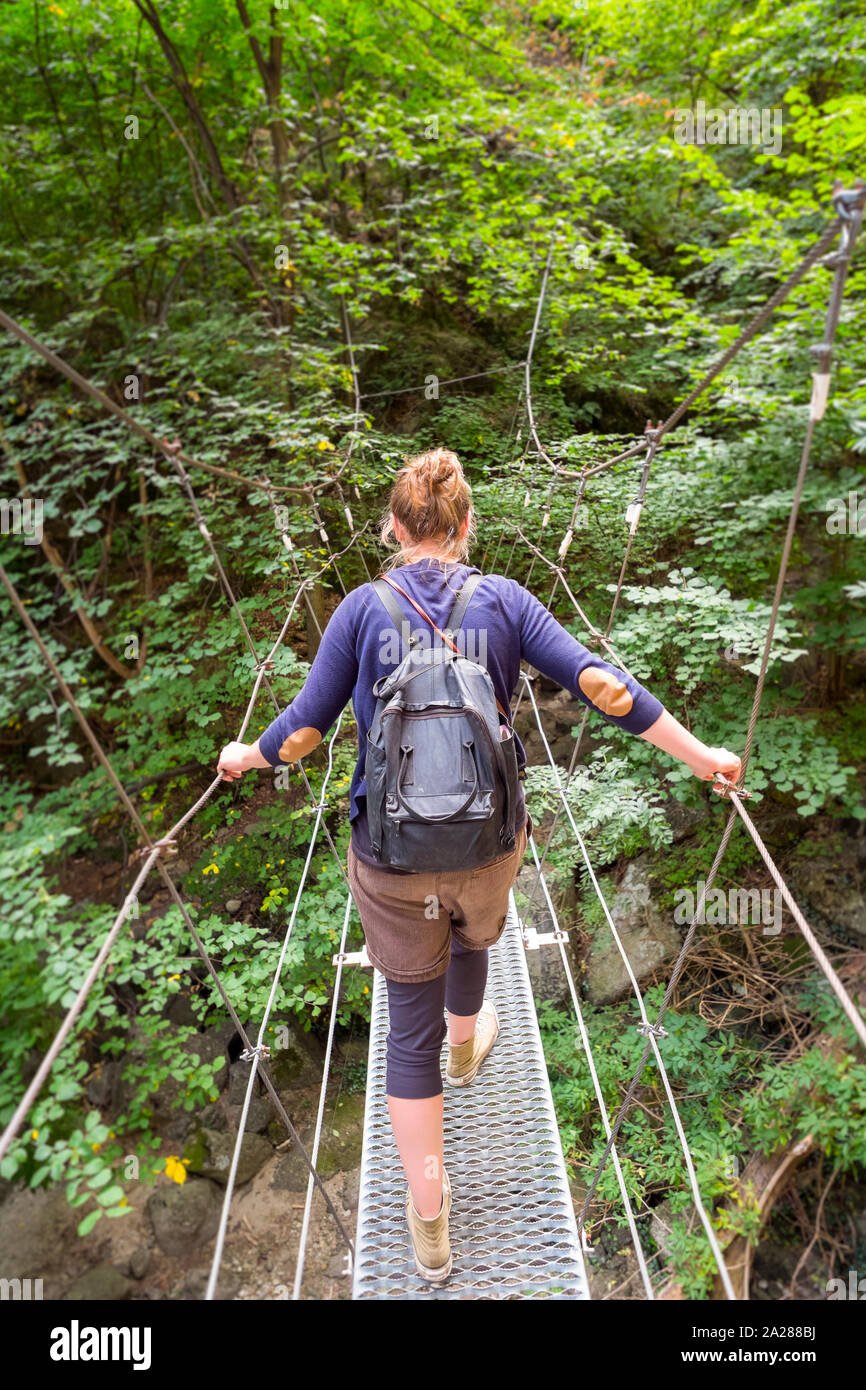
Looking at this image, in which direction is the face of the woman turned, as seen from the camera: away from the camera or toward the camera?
away from the camera

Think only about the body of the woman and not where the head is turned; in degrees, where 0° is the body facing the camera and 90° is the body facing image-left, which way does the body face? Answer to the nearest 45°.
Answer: approximately 180°

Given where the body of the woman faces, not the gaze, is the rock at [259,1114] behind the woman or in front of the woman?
in front

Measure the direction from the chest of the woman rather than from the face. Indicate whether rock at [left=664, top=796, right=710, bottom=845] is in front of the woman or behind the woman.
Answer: in front

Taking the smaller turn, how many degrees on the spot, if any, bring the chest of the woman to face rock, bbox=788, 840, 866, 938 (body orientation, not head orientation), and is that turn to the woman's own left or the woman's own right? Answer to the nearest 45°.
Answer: approximately 45° to the woman's own right
